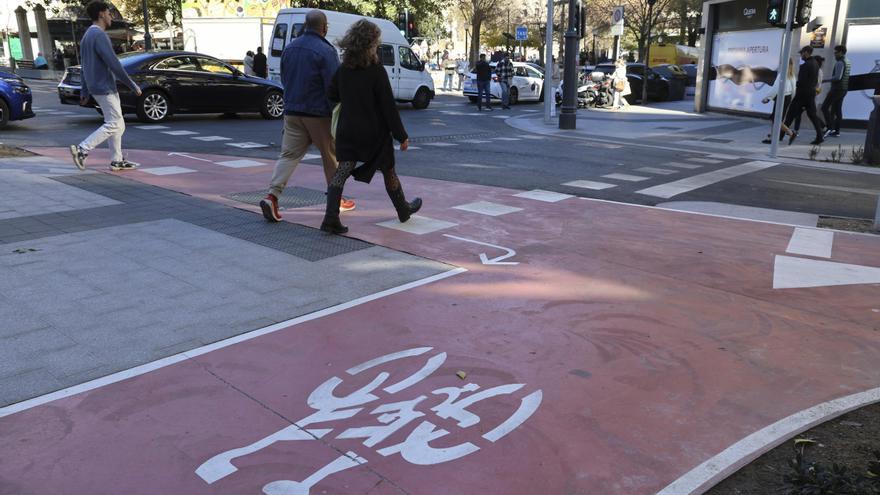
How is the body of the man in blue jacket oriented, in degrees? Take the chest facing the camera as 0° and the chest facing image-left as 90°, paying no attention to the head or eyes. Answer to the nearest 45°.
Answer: approximately 225°

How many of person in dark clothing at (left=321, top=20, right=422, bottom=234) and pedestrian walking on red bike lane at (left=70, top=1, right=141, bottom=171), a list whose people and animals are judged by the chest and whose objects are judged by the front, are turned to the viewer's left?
0

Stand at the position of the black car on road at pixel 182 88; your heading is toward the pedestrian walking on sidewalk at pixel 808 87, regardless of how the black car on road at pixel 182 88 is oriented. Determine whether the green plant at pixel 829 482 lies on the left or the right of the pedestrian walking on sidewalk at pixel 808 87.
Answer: right

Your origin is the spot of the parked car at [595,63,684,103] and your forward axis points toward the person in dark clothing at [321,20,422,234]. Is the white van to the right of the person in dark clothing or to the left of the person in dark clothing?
right

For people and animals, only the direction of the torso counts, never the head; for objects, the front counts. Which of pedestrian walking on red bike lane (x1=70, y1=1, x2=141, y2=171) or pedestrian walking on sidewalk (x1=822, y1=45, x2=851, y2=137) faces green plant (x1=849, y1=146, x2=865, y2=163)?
pedestrian walking on red bike lane (x1=70, y1=1, x2=141, y2=171)

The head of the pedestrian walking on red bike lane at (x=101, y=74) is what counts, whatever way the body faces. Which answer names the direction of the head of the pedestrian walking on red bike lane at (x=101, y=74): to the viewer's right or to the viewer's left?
to the viewer's right

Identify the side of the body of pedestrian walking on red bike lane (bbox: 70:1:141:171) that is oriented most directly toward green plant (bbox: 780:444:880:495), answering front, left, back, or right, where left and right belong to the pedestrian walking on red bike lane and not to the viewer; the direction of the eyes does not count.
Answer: right

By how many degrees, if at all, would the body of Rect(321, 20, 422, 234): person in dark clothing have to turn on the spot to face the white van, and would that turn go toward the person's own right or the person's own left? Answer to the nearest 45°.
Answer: approximately 45° to the person's own left

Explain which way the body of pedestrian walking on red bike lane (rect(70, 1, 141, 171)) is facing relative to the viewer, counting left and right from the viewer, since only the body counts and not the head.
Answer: facing to the right of the viewer

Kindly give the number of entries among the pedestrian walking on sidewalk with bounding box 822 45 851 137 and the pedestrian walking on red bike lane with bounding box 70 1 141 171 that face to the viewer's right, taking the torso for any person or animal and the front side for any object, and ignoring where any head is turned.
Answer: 1

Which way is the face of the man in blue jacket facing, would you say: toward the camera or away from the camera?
away from the camera

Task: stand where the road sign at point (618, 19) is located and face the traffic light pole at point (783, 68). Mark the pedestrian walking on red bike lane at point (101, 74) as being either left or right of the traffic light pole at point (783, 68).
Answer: right

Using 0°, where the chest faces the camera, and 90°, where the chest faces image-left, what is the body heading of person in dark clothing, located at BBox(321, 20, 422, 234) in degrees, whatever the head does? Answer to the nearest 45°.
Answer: approximately 225°
